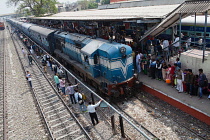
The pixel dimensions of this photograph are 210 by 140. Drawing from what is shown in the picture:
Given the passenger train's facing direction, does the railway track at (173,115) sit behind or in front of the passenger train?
in front

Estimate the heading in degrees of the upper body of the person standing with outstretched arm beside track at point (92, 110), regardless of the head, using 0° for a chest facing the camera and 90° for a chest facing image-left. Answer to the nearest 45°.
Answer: approximately 225°

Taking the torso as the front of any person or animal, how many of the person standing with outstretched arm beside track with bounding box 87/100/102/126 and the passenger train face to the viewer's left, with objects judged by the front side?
0

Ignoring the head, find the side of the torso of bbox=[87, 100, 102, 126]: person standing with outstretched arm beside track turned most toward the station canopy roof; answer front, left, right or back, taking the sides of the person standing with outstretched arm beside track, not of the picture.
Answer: front

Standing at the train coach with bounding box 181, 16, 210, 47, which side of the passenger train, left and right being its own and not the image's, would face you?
left

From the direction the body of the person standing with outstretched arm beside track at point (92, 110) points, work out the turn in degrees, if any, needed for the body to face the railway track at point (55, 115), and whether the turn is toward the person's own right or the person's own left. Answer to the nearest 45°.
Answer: approximately 90° to the person's own left

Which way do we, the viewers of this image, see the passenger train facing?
facing the viewer and to the right of the viewer
